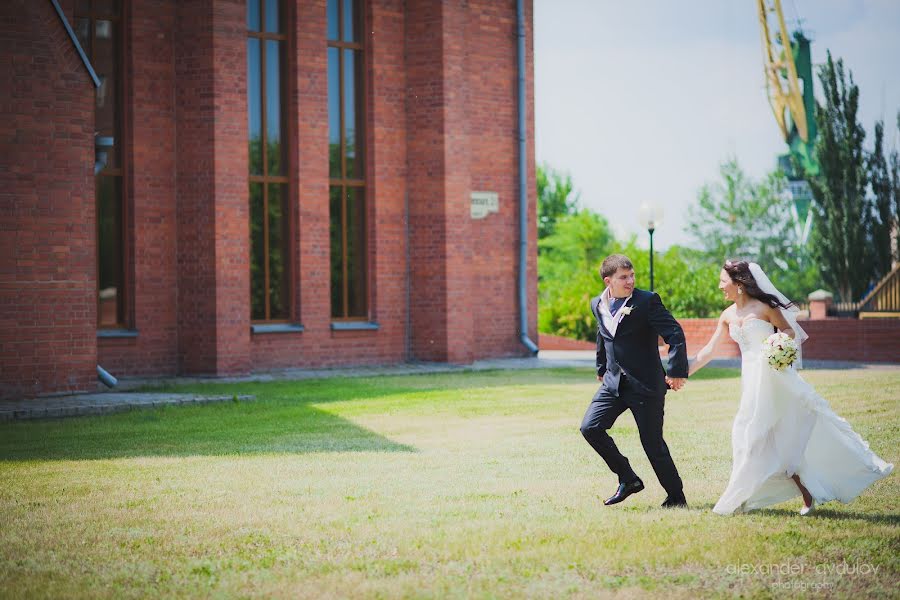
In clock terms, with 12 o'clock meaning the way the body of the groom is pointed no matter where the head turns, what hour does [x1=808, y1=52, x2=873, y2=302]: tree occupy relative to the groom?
The tree is roughly at 5 o'clock from the groom.

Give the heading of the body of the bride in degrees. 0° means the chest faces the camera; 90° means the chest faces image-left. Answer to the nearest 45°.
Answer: approximately 45°

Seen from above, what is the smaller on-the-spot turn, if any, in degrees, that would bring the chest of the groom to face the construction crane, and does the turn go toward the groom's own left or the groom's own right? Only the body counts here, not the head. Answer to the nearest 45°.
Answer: approximately 135° to the groom's own right

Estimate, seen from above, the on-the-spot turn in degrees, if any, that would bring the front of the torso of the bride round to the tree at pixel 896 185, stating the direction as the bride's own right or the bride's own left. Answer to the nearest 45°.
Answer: approximately 135° to the bride's own right

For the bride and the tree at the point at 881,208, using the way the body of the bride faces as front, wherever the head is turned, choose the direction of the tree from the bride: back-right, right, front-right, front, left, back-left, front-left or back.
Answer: back-right

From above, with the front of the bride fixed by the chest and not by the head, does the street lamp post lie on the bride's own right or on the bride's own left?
on the bride's own right

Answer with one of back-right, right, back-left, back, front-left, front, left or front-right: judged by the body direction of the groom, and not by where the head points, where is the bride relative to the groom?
back-left

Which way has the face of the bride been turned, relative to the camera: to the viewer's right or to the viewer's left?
to the viewer's left

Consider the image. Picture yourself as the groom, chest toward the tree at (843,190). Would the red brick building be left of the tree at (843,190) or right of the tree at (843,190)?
left

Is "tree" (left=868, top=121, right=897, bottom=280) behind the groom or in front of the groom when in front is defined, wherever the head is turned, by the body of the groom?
behind

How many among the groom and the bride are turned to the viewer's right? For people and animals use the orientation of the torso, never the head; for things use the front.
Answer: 0

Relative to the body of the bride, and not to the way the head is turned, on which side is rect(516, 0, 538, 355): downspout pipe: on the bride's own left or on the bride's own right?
on the bride's own right
